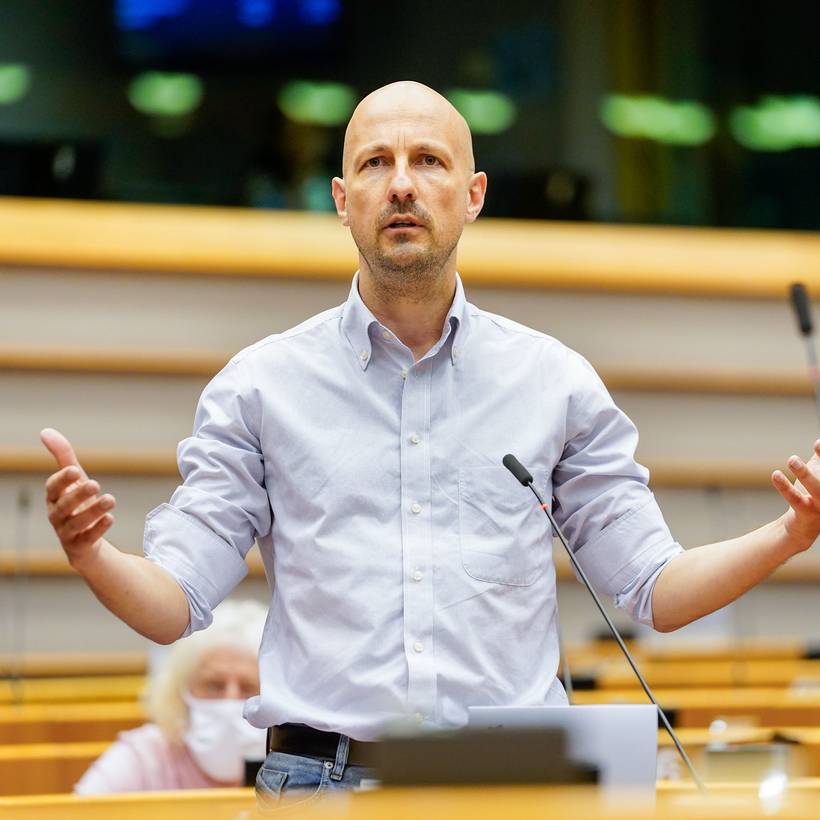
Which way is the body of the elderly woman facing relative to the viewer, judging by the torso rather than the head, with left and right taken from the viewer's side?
facing the viewer and to the right of the viewer

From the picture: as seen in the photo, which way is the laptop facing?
away from the camera

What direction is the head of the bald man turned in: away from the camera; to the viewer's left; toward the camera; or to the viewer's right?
toward the camera

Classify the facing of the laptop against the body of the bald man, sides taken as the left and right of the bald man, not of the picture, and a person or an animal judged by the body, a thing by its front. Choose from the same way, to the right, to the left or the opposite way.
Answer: the opposite way

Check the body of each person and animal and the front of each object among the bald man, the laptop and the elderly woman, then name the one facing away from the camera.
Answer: the laptop

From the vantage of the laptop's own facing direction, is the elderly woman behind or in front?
in front

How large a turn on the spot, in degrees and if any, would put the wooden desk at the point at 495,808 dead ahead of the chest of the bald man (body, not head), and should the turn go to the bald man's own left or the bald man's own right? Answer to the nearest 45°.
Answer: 0° — they already face it

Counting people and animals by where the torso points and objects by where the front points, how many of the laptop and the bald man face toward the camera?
1

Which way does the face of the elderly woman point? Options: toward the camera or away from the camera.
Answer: toward the camera

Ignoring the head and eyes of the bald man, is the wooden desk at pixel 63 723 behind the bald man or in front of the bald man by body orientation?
behind

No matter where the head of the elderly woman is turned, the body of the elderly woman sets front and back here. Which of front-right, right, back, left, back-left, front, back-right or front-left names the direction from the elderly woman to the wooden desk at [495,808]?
front-right

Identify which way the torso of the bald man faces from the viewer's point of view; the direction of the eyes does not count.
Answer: toward the camera

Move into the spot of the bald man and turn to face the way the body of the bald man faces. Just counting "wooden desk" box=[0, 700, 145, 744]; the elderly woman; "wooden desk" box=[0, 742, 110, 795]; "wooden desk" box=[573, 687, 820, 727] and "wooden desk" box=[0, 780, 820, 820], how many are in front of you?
1
